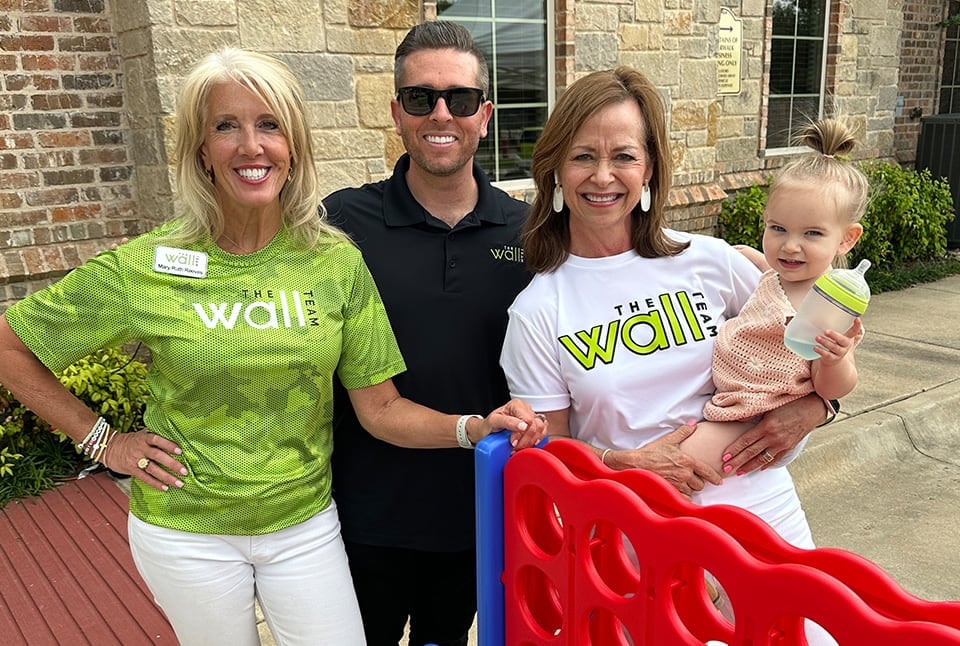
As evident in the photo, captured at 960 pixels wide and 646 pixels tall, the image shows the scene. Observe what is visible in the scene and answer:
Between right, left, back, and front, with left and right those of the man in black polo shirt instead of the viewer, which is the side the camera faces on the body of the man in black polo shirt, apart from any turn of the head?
front

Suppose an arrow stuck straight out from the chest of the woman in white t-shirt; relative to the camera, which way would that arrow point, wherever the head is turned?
toward the camera

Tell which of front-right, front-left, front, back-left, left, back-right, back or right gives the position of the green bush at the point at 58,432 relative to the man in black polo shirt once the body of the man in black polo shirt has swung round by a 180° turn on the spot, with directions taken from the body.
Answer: front-left

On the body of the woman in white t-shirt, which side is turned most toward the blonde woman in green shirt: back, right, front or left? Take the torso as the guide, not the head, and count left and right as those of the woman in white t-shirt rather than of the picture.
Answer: right

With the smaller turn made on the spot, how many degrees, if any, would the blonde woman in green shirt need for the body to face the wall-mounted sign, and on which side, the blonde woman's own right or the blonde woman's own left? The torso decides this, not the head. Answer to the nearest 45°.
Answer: approximately 135° to the blonde woman's own left

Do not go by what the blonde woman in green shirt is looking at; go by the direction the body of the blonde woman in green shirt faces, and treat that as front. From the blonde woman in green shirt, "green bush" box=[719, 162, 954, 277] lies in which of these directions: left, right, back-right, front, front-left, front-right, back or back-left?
back-left

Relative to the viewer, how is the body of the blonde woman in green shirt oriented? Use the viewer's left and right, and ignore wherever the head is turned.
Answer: facing the viewer

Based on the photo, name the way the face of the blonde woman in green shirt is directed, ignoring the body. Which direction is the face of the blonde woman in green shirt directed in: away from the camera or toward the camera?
toward the camera

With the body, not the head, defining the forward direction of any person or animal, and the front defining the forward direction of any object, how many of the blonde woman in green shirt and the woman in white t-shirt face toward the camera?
2

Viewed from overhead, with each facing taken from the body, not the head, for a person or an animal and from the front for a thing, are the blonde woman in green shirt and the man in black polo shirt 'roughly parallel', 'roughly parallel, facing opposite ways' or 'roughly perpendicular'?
roughly parallel

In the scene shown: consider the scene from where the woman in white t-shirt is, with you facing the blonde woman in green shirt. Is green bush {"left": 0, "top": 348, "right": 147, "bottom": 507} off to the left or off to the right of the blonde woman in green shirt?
right
